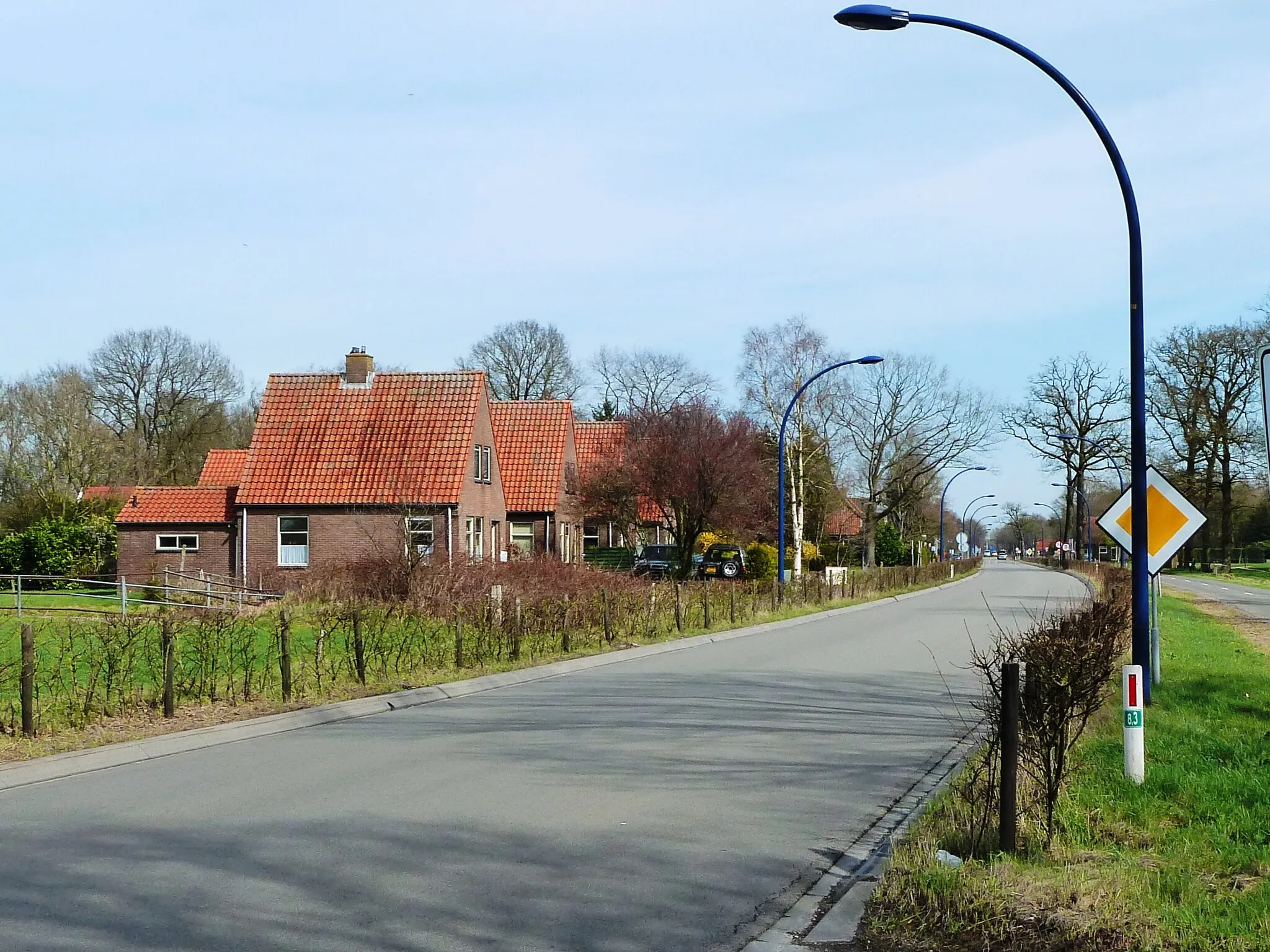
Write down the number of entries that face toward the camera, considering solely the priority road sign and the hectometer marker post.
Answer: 2

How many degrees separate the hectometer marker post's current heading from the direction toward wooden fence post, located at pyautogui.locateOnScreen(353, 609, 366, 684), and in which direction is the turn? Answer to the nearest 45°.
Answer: approximately 135° to its right

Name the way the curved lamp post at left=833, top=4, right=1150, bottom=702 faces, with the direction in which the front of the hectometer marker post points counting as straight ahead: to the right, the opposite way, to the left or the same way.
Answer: to the right

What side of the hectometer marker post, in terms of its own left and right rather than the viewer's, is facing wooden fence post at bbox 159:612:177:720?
right

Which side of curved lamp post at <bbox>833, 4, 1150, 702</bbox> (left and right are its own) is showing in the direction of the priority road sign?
right

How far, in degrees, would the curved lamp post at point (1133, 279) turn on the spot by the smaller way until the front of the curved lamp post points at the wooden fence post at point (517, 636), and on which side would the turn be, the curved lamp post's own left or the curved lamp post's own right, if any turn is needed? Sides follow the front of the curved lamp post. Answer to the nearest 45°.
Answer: approximately 45° to the curved lamp post's own right

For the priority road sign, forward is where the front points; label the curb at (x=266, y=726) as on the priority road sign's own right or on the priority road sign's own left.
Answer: on the priority road sign's own right
